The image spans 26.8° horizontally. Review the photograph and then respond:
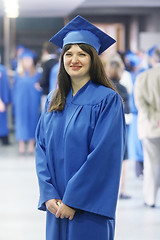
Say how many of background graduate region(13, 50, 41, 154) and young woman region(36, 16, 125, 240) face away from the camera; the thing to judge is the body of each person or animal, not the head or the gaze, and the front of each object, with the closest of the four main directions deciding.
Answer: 0

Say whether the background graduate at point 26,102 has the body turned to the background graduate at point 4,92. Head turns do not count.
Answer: no

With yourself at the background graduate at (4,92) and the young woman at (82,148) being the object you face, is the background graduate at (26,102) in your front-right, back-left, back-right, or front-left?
front-left

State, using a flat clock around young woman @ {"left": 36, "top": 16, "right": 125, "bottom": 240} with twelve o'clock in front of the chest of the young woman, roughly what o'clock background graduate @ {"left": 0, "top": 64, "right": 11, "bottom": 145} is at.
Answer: The background graduate is roughly at 4 o'clock from the young woman.

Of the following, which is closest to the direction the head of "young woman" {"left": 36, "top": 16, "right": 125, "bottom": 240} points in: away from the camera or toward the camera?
toward the camera

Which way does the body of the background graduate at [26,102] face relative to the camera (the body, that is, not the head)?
toward the camera

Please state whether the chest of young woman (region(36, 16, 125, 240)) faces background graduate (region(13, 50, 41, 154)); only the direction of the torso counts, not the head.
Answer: no

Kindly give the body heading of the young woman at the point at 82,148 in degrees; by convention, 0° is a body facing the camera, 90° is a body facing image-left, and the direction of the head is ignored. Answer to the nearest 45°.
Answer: approximately 45°
